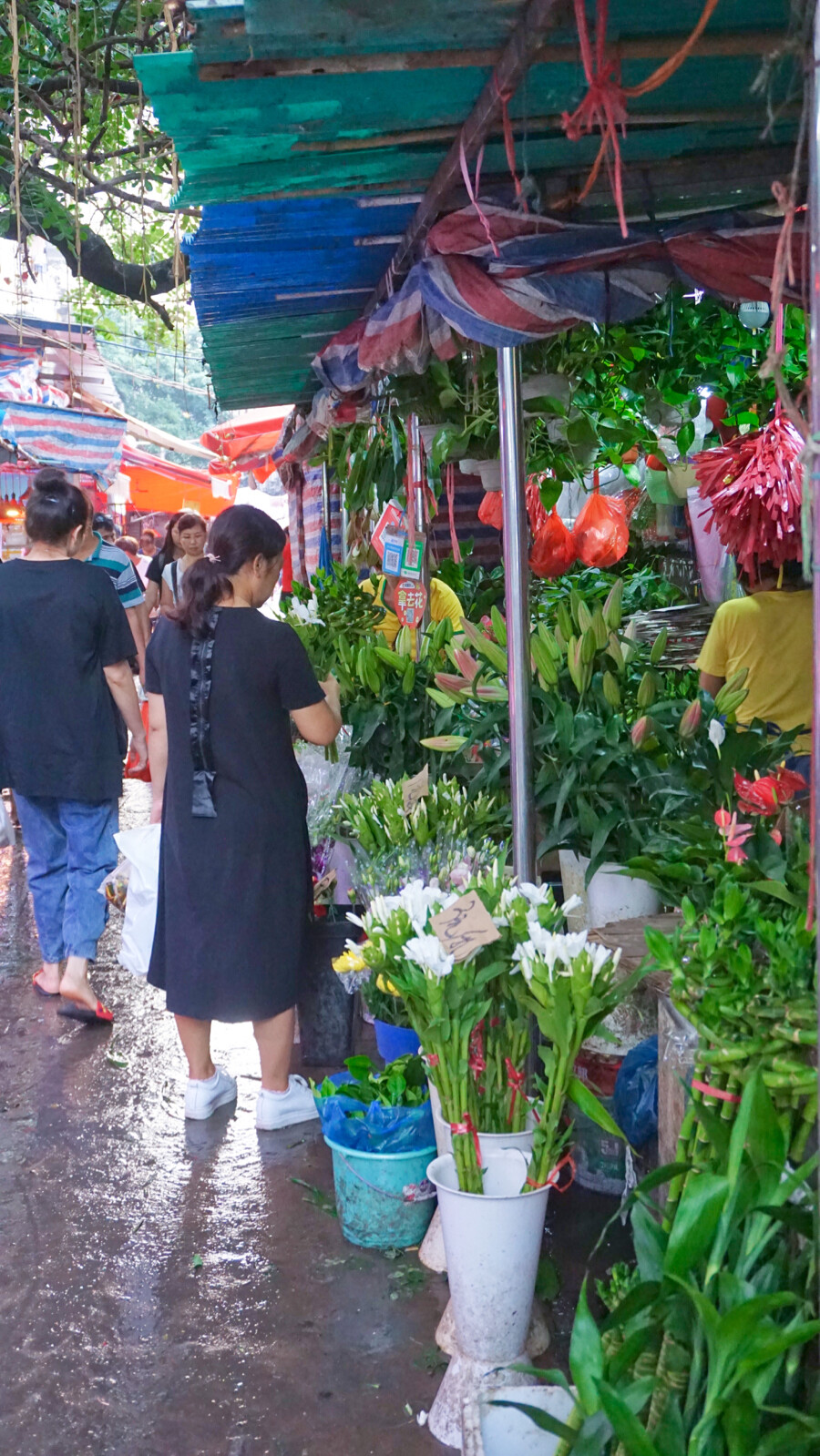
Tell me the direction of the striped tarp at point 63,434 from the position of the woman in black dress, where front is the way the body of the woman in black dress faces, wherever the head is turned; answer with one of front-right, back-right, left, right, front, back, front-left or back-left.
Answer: front-left

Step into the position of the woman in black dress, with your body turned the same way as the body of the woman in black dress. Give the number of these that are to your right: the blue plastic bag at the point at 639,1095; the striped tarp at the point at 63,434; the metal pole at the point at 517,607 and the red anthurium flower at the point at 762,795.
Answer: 3

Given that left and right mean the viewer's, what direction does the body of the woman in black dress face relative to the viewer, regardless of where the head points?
facing away from the viewer and to the right of the viewer

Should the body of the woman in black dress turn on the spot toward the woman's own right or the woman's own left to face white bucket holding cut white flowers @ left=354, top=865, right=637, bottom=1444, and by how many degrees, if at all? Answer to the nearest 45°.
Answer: approximately 135° to the woman's own right

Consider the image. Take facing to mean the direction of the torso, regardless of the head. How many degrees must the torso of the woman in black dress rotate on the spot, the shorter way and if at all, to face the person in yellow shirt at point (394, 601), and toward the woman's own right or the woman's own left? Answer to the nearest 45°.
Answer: approximately 45° to the woman's own left

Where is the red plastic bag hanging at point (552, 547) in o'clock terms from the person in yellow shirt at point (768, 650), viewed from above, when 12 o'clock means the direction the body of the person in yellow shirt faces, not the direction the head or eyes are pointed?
The red plastic bag hanging is roughly at 11 o'clock from the person in yellow shirt.

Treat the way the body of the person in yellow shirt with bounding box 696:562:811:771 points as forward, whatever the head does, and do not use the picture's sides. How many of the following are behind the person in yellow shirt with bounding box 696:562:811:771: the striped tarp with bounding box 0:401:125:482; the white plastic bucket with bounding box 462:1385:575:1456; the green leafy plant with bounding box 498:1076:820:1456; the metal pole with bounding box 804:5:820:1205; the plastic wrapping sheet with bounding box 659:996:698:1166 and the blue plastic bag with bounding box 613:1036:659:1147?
5

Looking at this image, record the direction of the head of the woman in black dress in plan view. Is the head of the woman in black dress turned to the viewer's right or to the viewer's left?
to the viewer's right

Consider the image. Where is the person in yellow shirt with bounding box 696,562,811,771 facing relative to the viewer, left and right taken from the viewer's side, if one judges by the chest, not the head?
facing away from the viewer

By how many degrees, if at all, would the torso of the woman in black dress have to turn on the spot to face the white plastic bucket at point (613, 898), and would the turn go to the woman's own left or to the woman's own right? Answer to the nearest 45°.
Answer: approximately 45° to the woman's own right

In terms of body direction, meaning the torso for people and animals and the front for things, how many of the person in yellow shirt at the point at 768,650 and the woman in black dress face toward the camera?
0

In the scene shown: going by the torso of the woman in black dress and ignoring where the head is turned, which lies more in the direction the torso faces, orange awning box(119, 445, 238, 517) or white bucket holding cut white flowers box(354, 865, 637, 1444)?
the orange awning

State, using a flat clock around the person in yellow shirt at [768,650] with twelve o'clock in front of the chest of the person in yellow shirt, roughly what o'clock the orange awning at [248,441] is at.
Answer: The orange awning is roughly at 11 o'clock from the person in yellow shirt.

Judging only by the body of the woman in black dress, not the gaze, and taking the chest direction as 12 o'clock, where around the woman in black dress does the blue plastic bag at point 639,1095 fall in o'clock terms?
The blue plastic bag is roughly at 3 o'clock from the woman in black dress.
